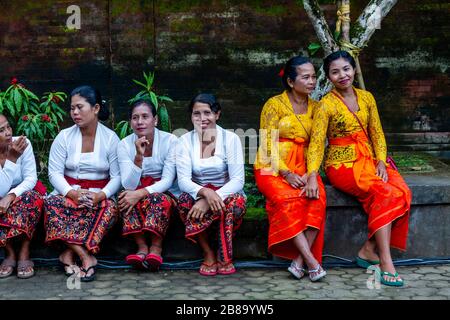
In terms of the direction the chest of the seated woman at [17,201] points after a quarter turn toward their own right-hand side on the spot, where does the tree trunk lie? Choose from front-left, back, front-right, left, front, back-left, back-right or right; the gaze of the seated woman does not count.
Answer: back

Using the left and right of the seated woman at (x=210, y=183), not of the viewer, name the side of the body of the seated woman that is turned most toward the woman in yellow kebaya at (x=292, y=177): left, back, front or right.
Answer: left

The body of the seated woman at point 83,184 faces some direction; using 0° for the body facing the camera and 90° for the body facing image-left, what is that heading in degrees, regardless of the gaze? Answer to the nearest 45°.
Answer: approximately 0°

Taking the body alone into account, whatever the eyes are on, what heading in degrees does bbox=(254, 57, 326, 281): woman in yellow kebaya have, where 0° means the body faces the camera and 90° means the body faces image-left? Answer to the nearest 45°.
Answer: approximately 315°

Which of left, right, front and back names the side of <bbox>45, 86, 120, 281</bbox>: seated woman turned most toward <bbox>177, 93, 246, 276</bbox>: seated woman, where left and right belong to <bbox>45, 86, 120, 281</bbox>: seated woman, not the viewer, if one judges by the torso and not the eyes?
left

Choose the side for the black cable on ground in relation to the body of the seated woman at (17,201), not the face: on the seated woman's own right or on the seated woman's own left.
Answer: on the seated woman's own left

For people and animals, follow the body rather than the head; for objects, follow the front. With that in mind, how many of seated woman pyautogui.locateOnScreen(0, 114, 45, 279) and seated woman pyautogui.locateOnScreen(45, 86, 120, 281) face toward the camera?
2

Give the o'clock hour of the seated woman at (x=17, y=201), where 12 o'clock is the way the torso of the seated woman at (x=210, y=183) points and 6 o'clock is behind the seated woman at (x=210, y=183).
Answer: the seated woman at (x=17, y=201) is roughly at 3 o'clock from the seated woman at (x=210, y=183).
